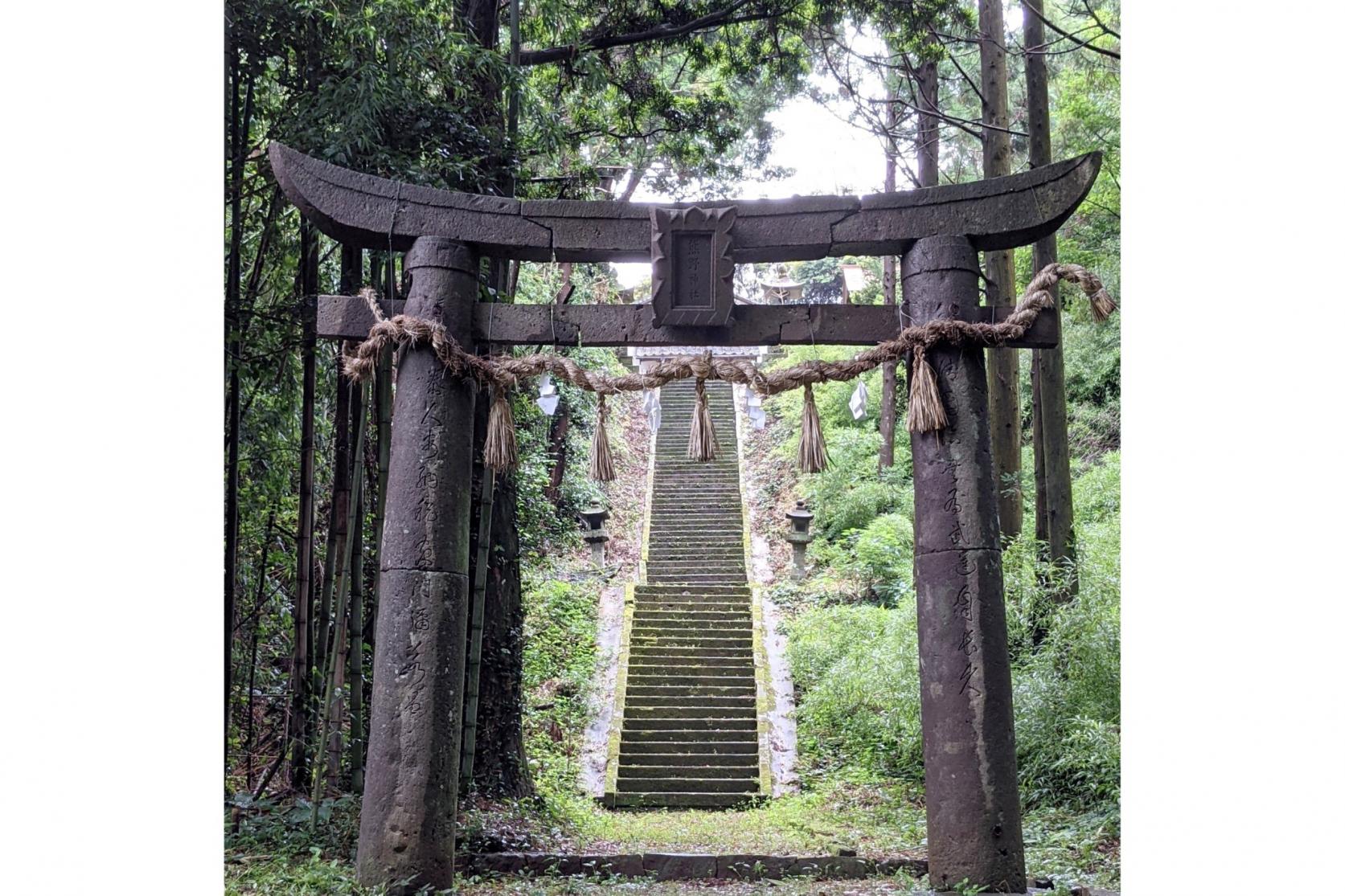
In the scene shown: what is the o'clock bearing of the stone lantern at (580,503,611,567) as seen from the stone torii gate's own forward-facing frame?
The stone lantern is roughly at 6 o'clock from the stone torii gate.

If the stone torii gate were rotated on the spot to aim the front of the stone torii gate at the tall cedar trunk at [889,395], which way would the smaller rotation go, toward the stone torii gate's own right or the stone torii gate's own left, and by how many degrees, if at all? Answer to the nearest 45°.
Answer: approximately 180°

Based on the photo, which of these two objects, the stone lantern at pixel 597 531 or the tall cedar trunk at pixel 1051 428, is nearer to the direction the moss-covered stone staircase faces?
the tall cedar trunk

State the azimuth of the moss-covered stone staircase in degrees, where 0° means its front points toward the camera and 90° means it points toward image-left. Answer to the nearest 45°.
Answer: approximately 0°

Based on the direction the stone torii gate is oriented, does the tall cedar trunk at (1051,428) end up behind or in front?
behind

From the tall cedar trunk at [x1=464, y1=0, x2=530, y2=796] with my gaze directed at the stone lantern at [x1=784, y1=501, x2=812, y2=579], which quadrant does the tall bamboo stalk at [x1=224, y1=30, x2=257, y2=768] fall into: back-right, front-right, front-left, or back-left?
back-left

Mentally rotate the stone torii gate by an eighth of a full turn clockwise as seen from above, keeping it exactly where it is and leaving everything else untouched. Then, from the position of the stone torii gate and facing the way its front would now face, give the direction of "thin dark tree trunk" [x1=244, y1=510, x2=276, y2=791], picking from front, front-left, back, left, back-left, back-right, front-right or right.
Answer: right

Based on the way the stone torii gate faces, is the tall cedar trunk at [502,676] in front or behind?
behind

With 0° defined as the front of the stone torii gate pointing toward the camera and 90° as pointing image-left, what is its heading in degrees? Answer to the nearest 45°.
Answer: approximately 0°

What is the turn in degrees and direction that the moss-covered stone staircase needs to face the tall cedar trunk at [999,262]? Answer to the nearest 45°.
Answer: approximately 45° to its left
